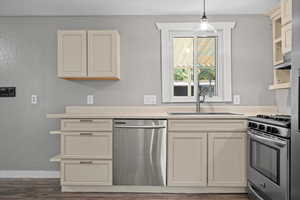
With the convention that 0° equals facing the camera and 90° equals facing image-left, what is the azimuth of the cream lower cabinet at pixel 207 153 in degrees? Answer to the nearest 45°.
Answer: approximately 0°

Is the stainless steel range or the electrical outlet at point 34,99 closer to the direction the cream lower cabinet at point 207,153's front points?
the stainless steel range

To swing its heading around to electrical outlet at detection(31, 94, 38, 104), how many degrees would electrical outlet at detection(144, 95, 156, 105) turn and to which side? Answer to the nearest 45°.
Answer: approximately 90° to its right

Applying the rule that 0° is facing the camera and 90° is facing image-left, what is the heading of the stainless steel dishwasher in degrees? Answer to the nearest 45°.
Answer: approximately 0°

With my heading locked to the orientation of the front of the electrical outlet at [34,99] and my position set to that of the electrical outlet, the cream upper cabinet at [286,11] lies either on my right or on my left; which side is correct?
on my left

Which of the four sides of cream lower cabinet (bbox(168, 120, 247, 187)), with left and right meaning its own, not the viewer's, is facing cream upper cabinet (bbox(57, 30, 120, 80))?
right

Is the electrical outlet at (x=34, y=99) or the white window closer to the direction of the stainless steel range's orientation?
the electrical outlet

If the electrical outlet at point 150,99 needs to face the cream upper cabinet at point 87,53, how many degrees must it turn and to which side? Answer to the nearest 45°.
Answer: approximately 45° to its right

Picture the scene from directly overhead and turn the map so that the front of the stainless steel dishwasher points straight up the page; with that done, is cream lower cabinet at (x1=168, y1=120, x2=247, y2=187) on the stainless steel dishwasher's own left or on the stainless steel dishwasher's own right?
on the stainless steel dishwasher's own left

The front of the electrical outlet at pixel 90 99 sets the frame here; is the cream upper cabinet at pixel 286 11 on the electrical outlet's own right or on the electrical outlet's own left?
on the electrical outlet's own left
